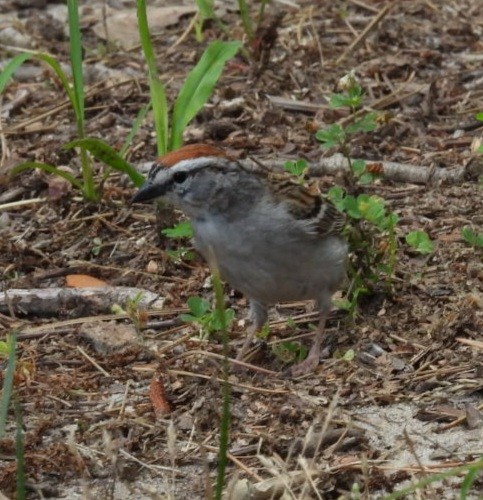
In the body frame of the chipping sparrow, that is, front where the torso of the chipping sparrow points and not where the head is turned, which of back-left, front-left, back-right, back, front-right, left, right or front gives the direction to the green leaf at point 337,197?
back

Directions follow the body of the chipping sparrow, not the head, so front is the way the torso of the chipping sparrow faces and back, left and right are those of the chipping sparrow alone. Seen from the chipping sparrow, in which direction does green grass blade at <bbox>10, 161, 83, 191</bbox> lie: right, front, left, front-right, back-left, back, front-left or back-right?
right

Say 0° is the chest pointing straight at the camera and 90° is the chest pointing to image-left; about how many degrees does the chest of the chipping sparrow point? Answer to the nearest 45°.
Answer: approximately 45°

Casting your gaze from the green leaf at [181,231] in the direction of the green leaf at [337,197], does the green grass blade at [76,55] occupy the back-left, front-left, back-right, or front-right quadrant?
back-left

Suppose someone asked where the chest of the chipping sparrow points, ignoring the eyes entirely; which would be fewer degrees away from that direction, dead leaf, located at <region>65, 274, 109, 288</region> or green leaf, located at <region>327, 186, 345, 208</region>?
the dead leaf

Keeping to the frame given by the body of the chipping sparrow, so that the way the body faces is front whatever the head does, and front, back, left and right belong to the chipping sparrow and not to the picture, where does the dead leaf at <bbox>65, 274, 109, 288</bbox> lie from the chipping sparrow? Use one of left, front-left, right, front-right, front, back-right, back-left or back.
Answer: right

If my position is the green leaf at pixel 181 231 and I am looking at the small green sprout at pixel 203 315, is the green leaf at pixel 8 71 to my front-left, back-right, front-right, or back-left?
back-right

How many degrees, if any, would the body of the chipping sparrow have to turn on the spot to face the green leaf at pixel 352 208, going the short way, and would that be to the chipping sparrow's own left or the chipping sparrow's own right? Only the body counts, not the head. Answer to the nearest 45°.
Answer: approximately 180°

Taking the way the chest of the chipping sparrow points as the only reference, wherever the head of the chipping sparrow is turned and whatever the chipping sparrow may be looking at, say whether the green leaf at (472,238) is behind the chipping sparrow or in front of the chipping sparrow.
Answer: behind
